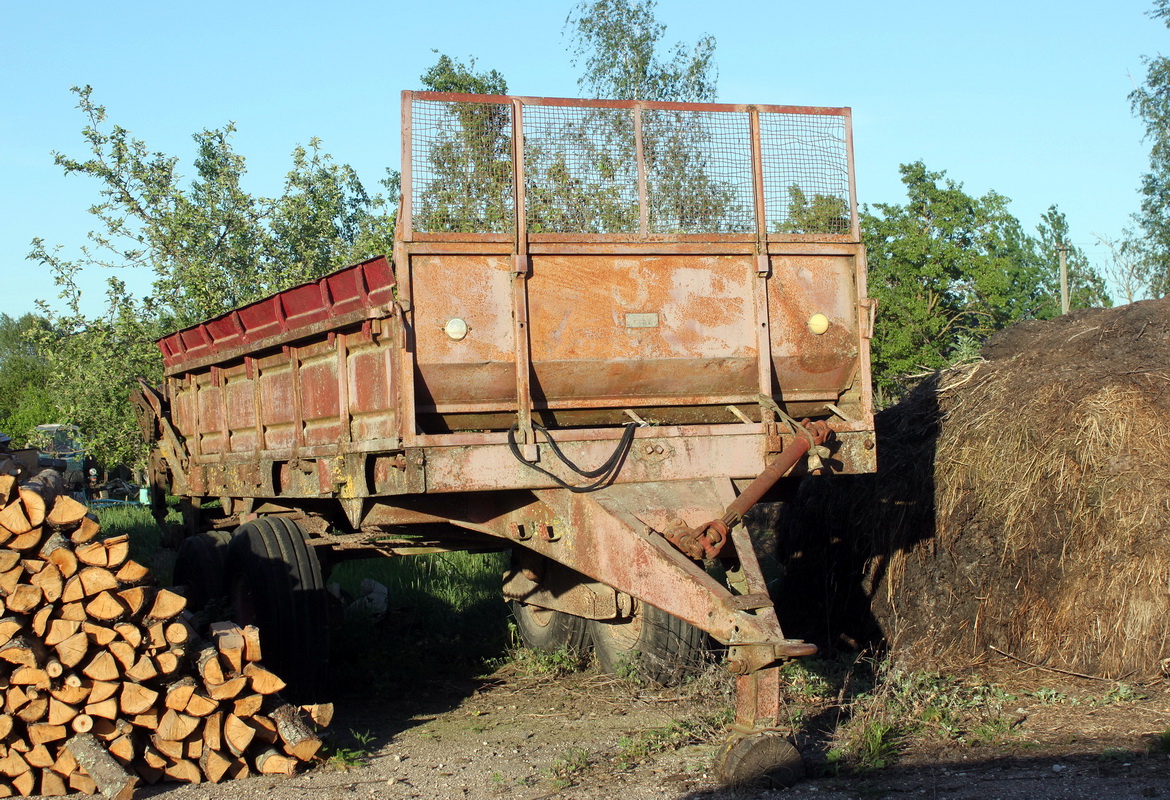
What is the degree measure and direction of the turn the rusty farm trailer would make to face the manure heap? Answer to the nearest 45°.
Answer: approximately 45° to its left

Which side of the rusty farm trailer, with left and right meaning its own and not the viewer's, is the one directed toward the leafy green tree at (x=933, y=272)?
left

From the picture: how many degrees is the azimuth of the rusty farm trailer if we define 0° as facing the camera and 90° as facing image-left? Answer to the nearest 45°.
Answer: approximately 315°

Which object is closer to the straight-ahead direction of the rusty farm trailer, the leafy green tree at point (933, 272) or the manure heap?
the manure heap
